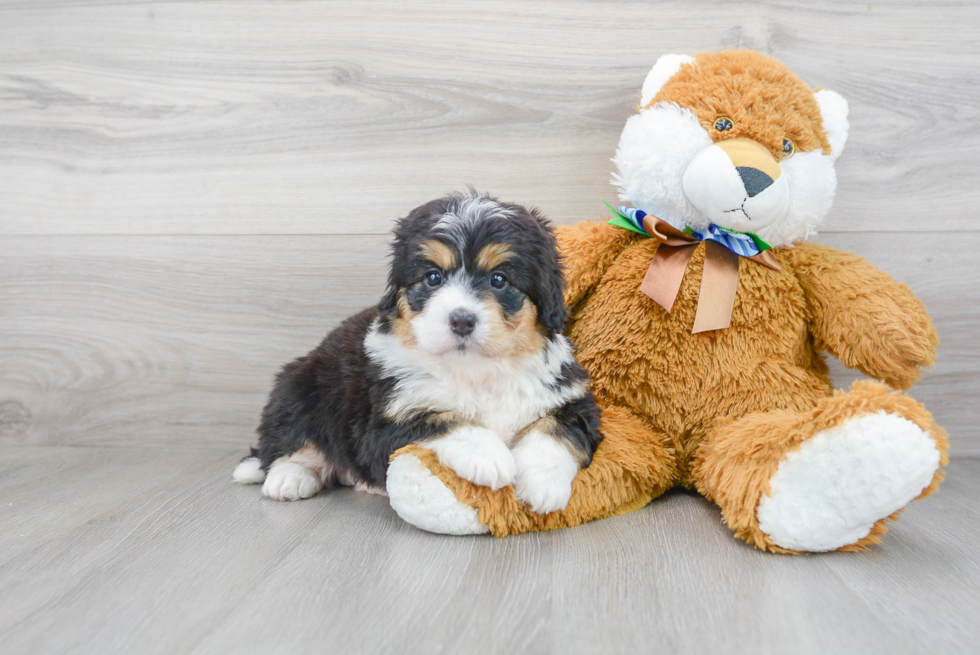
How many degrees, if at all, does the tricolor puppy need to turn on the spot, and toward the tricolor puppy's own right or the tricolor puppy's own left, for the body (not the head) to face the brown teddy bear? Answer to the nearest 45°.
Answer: approximately 45° to the tricolor puppy's own left

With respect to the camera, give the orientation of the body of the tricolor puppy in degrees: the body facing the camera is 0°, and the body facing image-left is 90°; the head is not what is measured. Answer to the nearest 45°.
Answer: approximately 315°

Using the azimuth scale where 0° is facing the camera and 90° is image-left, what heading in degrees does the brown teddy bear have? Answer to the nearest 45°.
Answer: approximately 0°

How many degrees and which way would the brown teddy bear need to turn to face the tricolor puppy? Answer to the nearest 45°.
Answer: approximately 45° to its right
